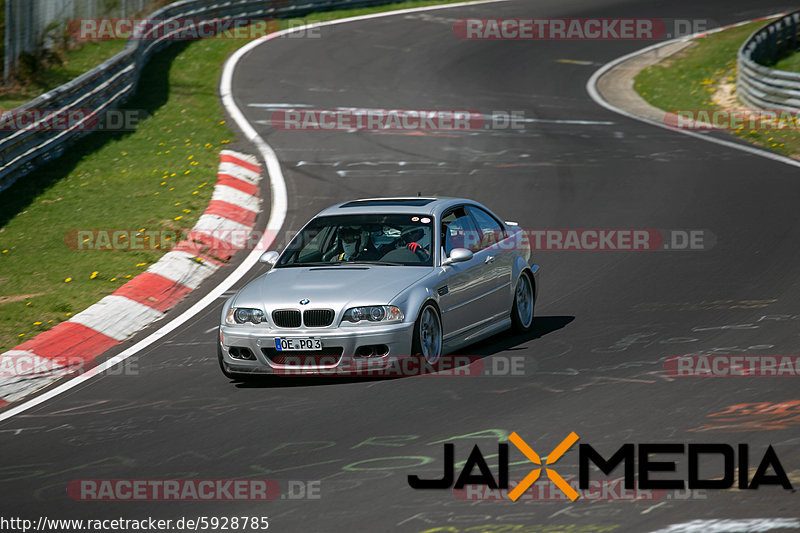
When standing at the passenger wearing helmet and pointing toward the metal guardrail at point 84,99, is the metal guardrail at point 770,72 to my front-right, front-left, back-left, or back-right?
front-right

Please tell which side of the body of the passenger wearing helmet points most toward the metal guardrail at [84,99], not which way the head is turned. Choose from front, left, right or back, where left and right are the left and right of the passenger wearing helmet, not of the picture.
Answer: back

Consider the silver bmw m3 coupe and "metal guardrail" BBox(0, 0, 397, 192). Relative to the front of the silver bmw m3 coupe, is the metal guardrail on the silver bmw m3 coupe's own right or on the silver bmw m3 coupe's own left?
on the silver bmw m3 coupe's own right

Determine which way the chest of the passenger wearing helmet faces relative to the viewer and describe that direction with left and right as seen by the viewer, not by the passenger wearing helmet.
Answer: facing the viewer and to the left of the viewer

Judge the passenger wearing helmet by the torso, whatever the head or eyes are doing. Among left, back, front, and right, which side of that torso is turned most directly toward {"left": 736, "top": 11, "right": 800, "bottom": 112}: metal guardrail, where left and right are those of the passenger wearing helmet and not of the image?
back

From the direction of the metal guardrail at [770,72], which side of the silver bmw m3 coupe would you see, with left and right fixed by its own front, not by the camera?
back
